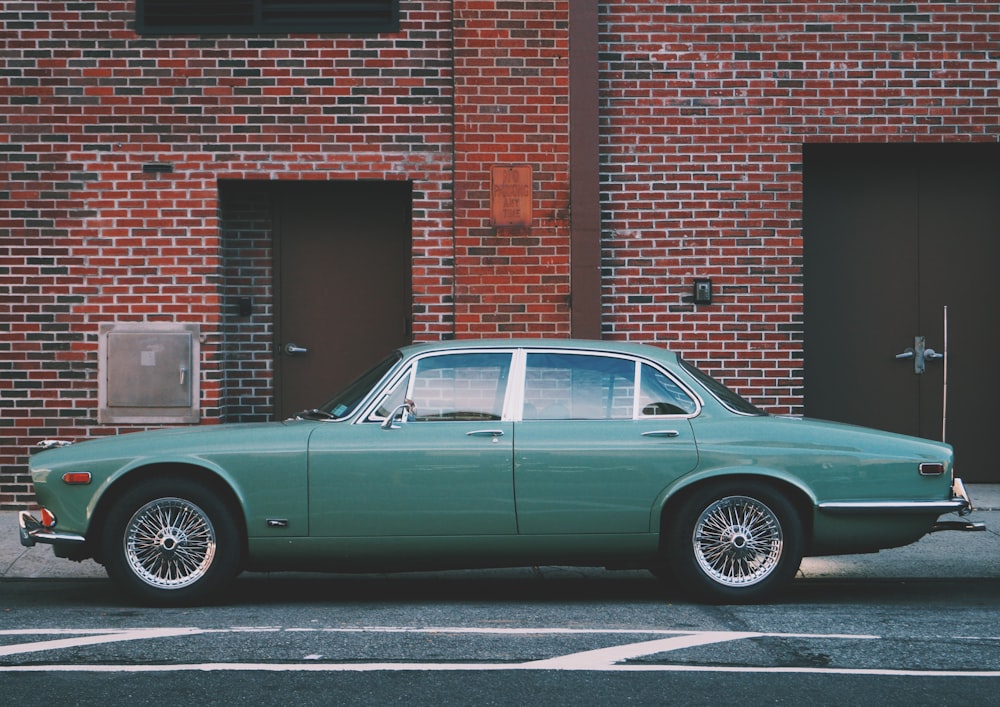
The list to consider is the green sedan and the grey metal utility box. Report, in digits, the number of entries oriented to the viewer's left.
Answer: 1

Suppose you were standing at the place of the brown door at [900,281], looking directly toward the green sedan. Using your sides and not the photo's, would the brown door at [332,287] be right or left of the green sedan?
right

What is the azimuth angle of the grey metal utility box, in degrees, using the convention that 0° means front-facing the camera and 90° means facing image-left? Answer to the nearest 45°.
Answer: approximately 0°

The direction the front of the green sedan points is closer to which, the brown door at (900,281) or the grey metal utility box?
the grey metal utility box

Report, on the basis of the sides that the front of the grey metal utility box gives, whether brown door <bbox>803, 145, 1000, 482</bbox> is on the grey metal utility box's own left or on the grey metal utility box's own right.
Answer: on the grey metal utility box's own left

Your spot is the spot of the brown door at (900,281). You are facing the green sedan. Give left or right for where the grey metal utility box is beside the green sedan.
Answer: right

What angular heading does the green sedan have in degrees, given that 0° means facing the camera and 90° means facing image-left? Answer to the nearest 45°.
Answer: approximately 90°

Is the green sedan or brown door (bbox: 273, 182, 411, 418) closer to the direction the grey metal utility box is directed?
the green sedan

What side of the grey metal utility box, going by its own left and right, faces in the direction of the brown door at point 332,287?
left

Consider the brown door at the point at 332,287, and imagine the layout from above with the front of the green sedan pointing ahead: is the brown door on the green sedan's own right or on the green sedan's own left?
on the green sedan's own right

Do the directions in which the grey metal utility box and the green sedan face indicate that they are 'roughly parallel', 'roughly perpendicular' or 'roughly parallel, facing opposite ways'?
roughly perpendicular
